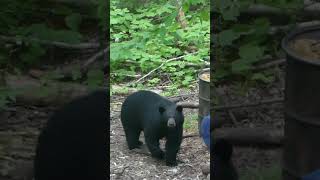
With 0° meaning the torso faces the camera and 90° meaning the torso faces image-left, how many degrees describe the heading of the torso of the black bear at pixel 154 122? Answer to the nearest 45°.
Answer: approximately 315°
